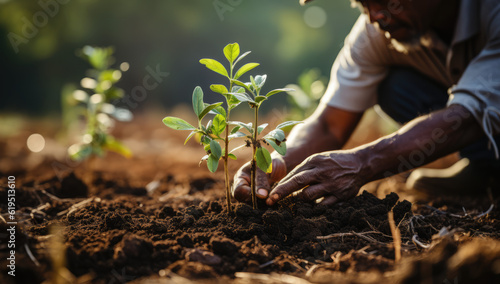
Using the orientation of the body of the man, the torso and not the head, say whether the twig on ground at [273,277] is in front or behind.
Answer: in front

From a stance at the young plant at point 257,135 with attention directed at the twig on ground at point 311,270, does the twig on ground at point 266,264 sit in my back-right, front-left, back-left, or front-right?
front-right

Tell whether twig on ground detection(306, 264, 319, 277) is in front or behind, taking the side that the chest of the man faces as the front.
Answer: in front

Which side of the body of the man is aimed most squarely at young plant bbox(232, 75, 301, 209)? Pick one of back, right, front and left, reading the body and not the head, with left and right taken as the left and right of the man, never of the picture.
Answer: front

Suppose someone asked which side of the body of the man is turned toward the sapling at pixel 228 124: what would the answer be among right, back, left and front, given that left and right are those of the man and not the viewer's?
front

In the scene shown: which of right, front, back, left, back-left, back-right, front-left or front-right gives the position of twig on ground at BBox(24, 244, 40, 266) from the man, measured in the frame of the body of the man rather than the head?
front

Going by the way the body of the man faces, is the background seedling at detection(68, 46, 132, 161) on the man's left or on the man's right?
on the man's right

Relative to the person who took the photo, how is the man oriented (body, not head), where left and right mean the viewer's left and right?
facing the viewer and to the left of the viewer
